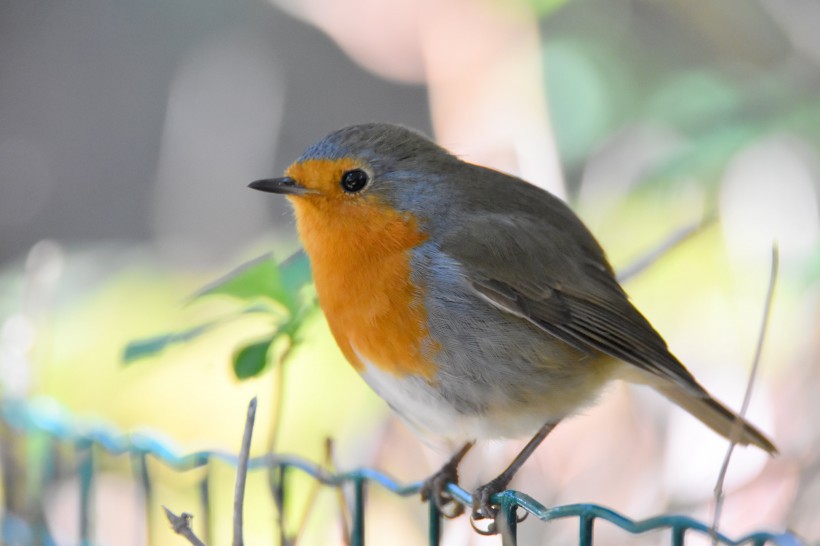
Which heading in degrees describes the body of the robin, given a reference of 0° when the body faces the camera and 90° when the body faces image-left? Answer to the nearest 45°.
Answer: approximately 90°
